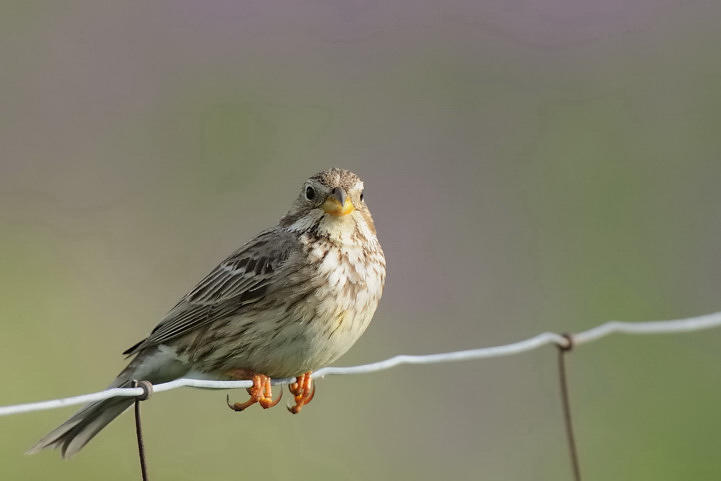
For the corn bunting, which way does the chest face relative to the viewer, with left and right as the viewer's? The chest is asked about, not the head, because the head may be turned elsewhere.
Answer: facing the viewer and to the right of the viewer
